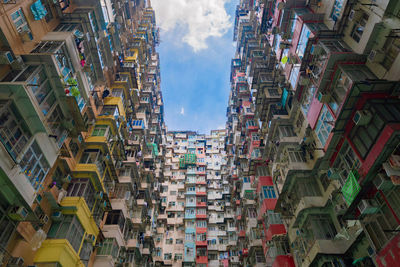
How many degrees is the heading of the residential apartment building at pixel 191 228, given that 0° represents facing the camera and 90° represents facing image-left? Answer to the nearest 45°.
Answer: approximately 0°

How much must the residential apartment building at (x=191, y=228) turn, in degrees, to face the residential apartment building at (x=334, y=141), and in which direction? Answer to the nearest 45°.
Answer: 0° — it already faces it

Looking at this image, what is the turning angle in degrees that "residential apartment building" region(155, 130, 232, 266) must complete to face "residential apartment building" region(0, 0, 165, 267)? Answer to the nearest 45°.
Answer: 0° — it already faces it
